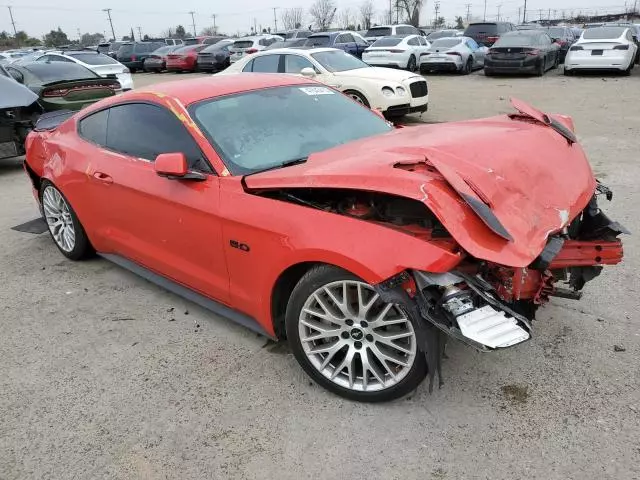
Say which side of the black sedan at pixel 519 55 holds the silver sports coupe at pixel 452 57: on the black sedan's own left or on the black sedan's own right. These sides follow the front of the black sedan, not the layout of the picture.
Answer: on the black sedan's own left

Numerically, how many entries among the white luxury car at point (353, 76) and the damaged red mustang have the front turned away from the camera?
0

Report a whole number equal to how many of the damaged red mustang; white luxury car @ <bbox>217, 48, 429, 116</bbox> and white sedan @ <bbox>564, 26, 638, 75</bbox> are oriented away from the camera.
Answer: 1

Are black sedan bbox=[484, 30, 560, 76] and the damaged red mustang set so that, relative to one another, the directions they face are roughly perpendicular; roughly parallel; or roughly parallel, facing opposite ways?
roughly perpendicular

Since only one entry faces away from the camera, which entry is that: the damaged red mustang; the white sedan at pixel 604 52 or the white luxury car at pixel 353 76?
the white sedan

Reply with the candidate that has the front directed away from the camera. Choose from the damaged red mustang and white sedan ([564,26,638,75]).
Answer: the white sedan

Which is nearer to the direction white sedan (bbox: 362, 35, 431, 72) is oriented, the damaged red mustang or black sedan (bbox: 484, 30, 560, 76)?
the black sedan

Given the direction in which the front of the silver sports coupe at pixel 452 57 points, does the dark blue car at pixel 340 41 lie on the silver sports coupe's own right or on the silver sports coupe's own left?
on the silver sports coupe's own left

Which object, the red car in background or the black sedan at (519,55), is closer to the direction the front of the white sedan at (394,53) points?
the black sedan

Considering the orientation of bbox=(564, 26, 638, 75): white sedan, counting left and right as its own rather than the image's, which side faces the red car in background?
left

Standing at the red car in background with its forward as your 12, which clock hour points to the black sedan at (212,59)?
The black sedan is roughly at 3 o'clock from the red car in background.

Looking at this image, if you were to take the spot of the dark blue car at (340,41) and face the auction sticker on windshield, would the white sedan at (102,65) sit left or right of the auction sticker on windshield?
right

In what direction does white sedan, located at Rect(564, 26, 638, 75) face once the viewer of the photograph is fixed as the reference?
facing away from the viewer

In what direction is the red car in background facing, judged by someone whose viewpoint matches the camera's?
facing away from the viewer and to the right of the viewer

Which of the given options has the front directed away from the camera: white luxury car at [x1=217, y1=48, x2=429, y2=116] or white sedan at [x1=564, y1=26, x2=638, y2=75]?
the white sedan

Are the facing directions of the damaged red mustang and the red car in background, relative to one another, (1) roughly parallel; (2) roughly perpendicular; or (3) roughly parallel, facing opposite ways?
roughly perpendicular

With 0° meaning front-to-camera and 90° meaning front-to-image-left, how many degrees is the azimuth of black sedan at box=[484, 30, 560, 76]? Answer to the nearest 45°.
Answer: approximately 225°

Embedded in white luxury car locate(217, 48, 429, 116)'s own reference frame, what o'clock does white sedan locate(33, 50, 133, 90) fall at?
The white sedan is roughly at 6 o'clock from the white luxury car.

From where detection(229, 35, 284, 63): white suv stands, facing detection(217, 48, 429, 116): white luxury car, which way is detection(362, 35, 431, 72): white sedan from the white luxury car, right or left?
left
